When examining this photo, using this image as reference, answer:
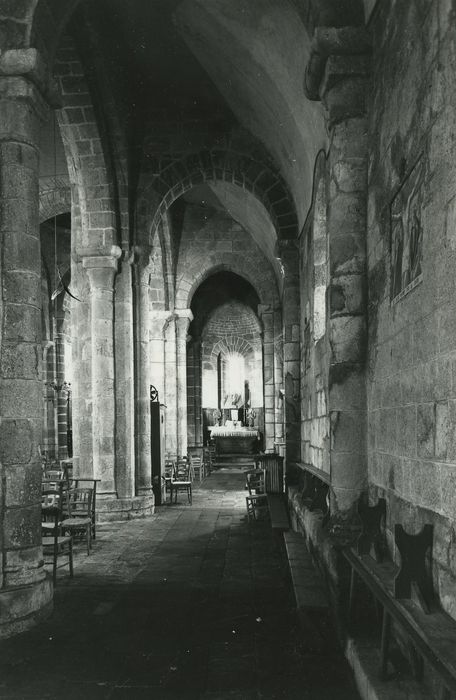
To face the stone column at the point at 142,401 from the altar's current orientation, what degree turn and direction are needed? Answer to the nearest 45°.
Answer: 0° — it already faces it

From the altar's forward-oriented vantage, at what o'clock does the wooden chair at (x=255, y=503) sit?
The wooden chair is roughly at 12 o'clock from the altar.

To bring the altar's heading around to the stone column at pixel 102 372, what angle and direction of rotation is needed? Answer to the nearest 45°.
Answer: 0° — it already faces it

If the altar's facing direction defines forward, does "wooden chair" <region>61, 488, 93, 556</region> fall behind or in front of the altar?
in front

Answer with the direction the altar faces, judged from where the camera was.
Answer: facing the viewer

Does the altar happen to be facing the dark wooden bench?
yes

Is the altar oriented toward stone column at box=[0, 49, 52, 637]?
yes

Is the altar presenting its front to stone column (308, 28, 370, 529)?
yes

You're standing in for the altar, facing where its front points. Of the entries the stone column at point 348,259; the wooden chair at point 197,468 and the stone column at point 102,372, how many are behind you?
0

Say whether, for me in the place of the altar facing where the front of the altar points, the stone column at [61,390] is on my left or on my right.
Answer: on my right

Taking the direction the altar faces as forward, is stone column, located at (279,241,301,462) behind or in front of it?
in front

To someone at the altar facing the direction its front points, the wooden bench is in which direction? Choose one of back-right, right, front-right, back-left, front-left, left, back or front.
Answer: front

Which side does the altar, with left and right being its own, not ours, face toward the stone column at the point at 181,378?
front
